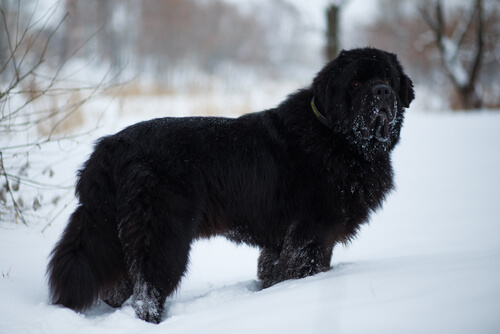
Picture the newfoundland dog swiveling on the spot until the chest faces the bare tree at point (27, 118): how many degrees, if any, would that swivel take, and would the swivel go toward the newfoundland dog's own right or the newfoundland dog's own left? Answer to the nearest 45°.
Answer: approximately 135° to the newfoundland dog's own left

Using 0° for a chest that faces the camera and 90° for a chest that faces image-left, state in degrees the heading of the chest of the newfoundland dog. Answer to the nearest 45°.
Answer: approximately 270°

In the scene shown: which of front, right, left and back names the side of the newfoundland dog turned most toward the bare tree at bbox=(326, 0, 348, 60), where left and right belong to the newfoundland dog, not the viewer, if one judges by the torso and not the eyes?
left

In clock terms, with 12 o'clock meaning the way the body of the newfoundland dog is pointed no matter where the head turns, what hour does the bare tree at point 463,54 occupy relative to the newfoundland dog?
The bare tree is roughly at 10 o'clock from the newfoundland dog.
